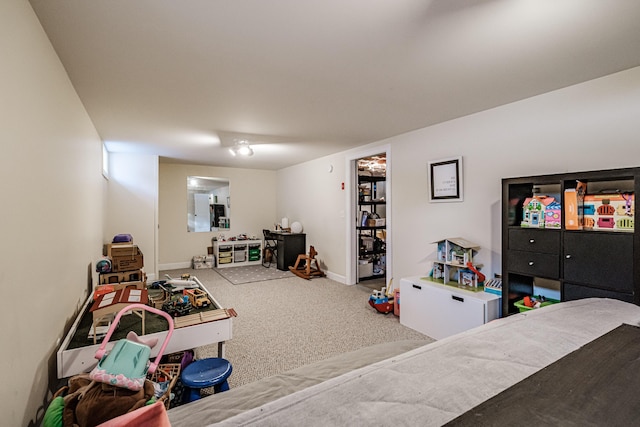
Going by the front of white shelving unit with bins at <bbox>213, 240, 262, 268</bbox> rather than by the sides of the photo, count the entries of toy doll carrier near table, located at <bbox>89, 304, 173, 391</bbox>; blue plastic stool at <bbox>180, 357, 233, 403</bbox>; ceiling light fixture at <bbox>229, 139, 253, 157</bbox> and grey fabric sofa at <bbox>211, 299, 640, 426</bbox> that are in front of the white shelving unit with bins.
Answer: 4

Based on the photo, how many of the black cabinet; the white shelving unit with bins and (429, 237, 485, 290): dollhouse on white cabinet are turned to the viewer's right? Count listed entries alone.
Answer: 0

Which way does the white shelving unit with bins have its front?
toward the camera

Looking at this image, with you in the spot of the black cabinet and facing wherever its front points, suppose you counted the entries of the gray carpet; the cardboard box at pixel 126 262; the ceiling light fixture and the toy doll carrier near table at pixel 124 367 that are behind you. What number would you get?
0

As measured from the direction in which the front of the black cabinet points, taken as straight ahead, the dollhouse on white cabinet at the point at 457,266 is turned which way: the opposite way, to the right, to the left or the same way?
the same way

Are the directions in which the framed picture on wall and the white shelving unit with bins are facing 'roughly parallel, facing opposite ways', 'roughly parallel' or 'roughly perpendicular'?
roughly perpendicular

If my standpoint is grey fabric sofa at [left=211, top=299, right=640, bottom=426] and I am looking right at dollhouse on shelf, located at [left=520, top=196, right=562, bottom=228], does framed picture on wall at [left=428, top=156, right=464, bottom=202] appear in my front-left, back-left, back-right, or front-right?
front-left

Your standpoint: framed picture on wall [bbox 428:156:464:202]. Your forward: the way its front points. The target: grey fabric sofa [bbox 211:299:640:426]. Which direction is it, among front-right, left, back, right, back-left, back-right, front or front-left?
front-left

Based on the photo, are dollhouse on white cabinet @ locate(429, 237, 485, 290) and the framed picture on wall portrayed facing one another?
no

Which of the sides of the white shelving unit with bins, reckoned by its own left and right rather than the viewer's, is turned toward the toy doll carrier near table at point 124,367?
front

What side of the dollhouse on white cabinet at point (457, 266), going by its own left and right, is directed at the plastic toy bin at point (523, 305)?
left

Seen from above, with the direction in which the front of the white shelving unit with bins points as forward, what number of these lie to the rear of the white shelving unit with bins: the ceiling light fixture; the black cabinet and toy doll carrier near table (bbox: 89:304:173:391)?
0

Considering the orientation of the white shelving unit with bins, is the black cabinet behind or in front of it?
in front

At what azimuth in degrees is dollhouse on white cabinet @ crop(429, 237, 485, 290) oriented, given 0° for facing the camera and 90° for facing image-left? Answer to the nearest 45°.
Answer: approximately 45°

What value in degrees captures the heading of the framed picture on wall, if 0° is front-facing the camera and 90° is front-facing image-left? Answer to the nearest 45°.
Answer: approximately 45°

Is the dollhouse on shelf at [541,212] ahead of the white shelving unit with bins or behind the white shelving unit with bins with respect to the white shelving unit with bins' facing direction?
ahead

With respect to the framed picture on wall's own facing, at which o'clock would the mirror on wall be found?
The mirror on wall is roughly at 2 o'clock from the framed picture on wall.

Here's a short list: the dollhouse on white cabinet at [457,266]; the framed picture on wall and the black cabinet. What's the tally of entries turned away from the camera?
0
